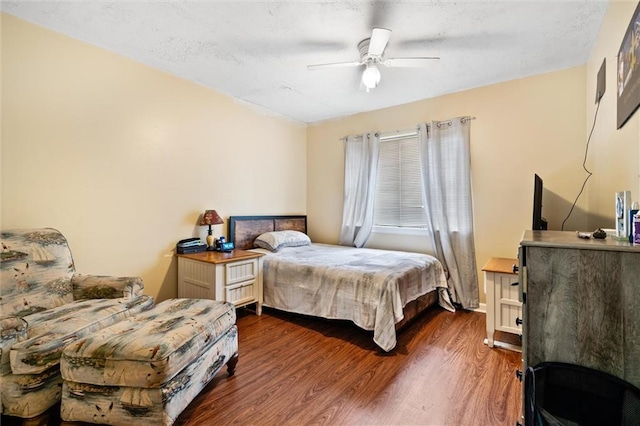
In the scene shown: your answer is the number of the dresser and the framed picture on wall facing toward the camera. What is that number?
0

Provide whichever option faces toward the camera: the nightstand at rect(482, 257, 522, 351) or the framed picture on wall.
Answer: the nightstand

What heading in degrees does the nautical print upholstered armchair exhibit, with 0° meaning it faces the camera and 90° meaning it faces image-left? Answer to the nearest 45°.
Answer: approximately 315°

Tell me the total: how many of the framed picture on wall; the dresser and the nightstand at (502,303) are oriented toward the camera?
1

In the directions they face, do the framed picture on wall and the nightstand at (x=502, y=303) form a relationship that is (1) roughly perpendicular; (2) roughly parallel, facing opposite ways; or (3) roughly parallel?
roughly perpendicular

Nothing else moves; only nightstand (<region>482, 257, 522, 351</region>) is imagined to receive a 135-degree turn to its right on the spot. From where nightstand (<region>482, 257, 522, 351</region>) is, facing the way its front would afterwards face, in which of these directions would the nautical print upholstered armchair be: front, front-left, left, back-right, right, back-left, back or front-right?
left

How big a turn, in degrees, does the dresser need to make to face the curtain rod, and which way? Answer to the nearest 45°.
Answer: approximately 45° to its right

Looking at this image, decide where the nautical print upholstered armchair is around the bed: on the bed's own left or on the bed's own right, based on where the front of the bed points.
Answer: on the bed's own right

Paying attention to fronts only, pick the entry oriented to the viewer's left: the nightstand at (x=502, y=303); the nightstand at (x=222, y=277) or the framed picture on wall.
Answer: the framed picture on wall

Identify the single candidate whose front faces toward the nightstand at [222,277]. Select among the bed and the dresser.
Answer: the dresser

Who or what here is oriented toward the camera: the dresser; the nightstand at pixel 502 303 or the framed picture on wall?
the nightstand

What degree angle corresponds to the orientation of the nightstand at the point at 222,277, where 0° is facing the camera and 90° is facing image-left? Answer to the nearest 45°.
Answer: approximately 315°

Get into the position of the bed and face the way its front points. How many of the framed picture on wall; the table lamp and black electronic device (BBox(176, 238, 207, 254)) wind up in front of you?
1

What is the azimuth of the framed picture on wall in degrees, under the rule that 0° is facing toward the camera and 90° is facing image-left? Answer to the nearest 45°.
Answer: approximately 90°

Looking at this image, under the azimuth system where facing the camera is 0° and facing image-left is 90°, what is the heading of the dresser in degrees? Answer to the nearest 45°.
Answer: approximately 90°
